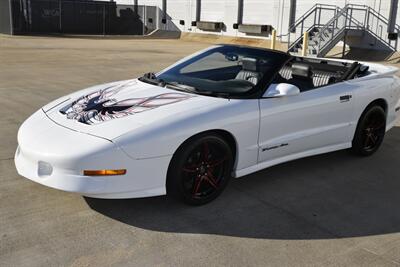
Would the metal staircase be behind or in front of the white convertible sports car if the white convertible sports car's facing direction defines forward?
behind

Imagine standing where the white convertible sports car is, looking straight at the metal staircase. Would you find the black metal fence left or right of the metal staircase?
left

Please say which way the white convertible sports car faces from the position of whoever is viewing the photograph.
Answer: facing the viewer and to the left of the viewer

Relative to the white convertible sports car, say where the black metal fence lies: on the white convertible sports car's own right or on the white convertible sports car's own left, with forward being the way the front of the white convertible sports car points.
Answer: on the white convertible sports car's own right

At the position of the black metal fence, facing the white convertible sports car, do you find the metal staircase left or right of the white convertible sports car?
left
